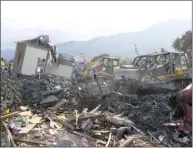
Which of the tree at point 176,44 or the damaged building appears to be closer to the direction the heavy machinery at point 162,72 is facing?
the damaged building

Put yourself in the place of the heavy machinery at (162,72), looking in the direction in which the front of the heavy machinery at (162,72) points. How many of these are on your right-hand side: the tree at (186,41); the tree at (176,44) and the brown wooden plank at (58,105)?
2

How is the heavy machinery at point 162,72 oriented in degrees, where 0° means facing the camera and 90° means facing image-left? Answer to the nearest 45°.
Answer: approximately 90°

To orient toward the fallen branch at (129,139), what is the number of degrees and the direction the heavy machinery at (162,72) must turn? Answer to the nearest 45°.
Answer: approximately 90° to its left

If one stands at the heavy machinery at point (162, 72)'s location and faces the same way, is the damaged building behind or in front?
in front

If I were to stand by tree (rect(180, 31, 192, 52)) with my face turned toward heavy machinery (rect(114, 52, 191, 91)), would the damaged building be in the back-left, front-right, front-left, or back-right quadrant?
front-right

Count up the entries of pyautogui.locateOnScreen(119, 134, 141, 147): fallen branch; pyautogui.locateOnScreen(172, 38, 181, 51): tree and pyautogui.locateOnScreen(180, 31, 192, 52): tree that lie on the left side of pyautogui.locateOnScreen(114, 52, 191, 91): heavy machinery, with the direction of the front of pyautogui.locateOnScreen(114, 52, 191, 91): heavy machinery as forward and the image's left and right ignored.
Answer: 1

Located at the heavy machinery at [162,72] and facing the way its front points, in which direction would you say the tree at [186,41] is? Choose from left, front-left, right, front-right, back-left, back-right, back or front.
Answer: right

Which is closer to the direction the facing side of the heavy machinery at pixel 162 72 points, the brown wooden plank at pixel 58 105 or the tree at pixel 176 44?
the brown wooden plank

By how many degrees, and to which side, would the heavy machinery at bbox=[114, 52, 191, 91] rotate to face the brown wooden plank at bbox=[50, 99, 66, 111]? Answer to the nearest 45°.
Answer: approximately 45° to its left

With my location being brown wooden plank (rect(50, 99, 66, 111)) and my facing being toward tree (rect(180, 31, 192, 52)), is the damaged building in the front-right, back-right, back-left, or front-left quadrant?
front-left

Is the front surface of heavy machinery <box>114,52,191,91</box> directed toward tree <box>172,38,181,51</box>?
no

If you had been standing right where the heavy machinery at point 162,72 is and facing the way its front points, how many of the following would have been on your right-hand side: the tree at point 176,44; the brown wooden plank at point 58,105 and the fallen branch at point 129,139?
1

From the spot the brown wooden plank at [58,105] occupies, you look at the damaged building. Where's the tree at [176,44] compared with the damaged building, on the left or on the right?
right
